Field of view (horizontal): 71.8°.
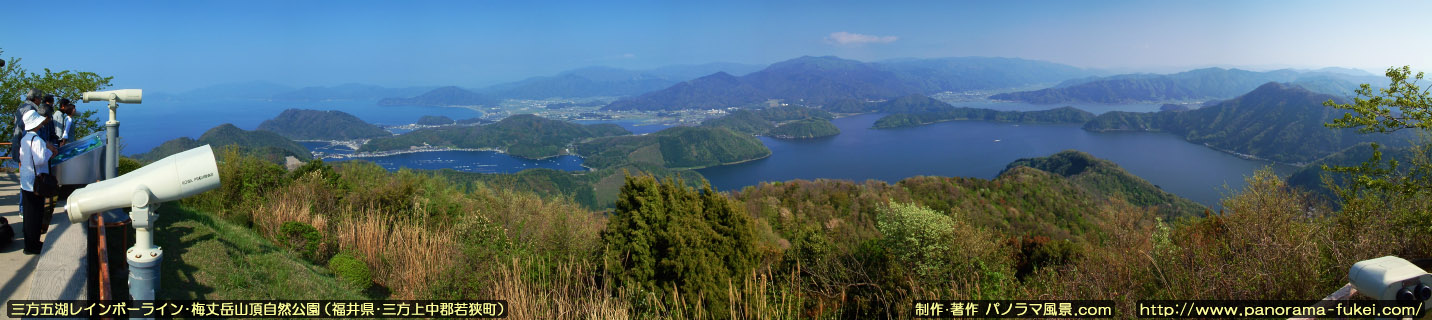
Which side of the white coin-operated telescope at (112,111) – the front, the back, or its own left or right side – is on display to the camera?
right

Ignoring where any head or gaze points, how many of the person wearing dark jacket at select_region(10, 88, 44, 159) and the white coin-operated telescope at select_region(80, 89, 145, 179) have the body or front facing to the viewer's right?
2

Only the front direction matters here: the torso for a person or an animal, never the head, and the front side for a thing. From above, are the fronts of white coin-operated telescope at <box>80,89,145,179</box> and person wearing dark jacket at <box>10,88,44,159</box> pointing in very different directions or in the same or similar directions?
same or similar directions
